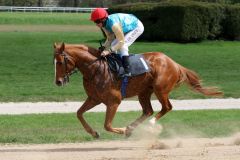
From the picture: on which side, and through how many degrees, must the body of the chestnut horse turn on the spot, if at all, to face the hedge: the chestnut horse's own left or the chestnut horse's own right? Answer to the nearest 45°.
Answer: approximately 90° to the chestnut horse's own right

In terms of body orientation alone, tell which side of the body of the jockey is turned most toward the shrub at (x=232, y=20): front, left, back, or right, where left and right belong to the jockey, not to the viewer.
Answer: right

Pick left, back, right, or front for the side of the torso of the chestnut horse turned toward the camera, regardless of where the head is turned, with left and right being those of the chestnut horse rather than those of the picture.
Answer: left

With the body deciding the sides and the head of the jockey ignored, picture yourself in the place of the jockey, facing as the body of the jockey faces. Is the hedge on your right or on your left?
on your right

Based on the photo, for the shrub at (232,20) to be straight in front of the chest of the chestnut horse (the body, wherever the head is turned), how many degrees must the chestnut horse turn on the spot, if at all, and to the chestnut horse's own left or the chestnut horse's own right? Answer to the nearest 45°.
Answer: approximately 90° to the chestnut horse's own right

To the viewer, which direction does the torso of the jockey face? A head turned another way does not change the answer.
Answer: to the viewer's left
